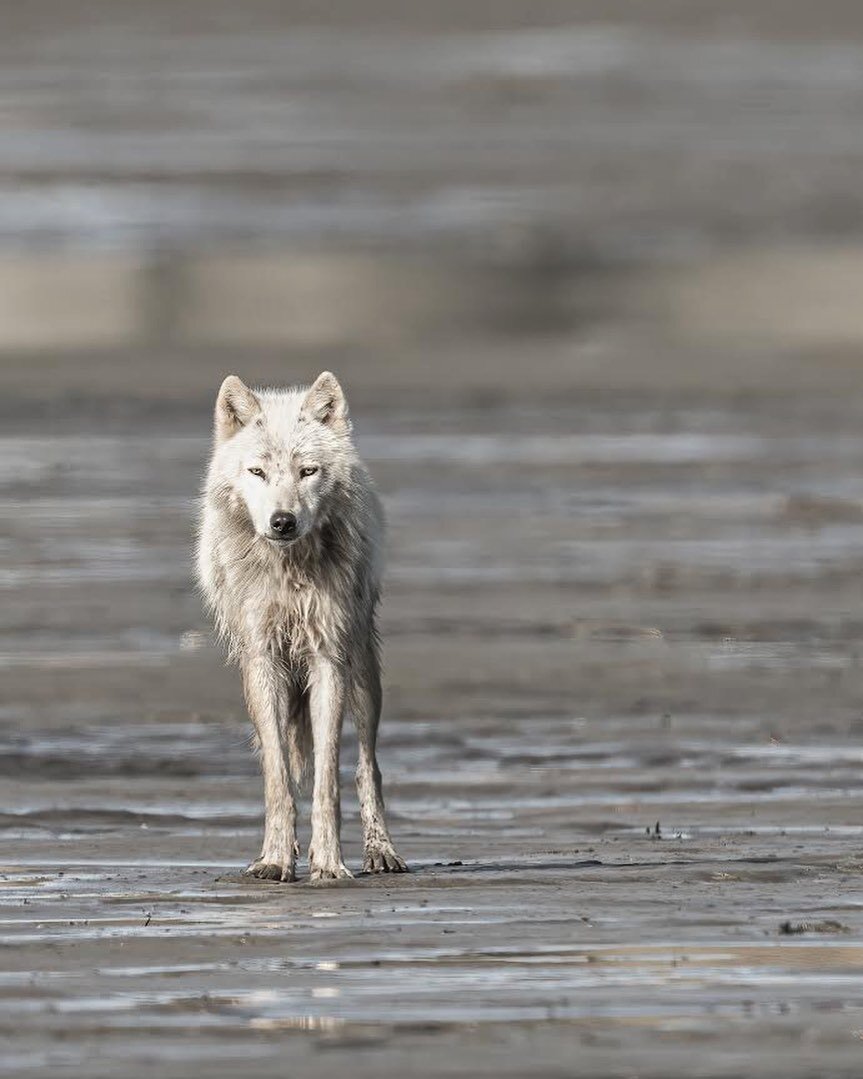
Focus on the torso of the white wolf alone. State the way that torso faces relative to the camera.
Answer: toward the camera
